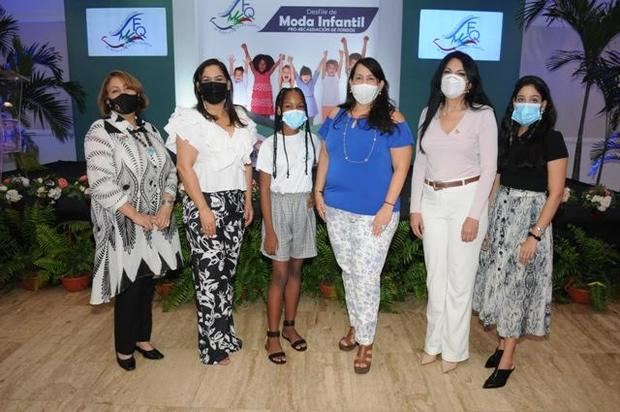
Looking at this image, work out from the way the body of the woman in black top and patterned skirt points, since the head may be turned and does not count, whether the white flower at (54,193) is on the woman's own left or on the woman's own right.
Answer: on the woman's own right

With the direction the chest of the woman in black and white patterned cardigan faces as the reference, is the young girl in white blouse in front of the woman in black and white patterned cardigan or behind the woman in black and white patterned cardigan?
in front

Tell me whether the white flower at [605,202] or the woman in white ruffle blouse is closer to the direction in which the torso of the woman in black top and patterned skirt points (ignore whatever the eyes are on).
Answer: the woman in white ruffle blouse

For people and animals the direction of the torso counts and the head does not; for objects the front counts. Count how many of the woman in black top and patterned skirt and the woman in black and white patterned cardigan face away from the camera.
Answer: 0

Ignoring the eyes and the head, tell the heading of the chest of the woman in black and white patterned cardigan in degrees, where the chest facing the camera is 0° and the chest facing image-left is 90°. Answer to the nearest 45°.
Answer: approximately 315°

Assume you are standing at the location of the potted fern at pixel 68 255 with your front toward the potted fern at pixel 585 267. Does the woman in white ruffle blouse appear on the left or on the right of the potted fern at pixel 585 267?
right

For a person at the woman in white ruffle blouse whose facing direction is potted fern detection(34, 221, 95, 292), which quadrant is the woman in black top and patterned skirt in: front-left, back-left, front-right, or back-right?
back-right

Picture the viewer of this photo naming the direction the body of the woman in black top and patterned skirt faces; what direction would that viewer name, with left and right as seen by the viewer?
facing the viewer and to the left of the viewer

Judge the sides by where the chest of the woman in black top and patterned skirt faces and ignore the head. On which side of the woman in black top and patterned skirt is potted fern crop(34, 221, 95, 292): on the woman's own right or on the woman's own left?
on the woman's own right
